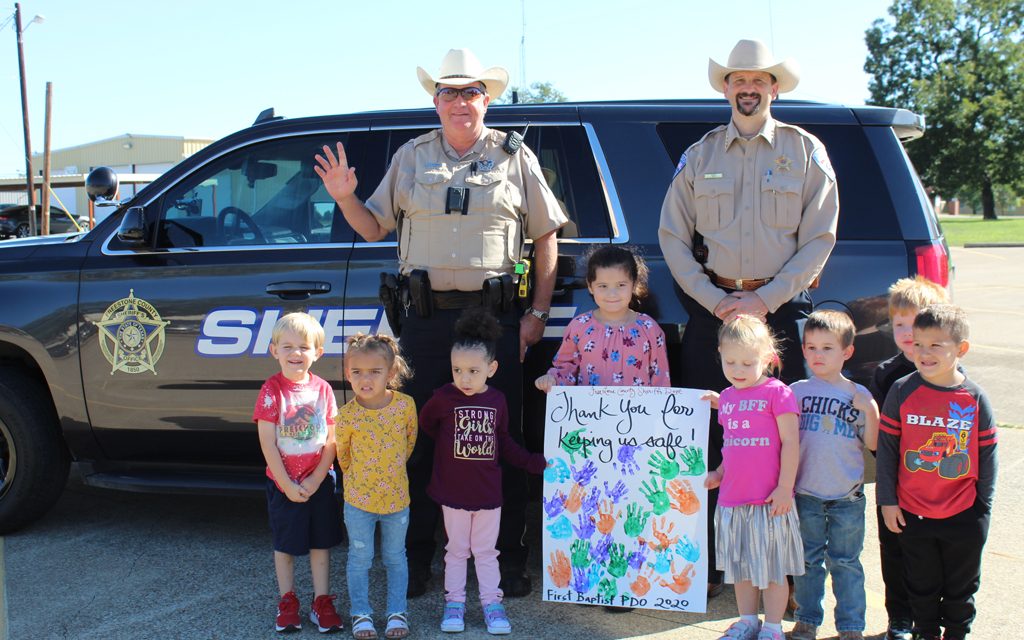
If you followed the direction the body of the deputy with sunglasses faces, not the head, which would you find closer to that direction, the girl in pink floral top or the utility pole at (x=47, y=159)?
the girl in pink floral top

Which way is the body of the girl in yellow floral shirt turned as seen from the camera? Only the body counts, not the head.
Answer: toward the camera

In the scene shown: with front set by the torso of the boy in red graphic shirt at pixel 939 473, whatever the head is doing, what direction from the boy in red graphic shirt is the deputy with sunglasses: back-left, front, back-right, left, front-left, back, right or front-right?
right

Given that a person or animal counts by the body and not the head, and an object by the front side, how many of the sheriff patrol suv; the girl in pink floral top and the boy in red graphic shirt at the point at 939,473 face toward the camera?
2

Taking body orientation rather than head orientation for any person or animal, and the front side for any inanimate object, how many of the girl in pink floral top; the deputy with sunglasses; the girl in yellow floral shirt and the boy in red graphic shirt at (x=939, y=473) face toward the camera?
4

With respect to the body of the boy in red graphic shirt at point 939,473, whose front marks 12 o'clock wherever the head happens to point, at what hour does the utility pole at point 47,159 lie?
The utility pole is roughly at 4 o'clock from the boy in red graphic shirt.

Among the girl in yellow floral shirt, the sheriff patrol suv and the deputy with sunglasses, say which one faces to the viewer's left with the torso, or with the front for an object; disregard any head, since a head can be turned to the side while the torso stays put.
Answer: the sheriff patrol suv

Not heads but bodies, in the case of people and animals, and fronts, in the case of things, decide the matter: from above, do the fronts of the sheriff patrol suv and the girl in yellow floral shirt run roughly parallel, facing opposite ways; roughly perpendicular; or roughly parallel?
roughly perpendicular

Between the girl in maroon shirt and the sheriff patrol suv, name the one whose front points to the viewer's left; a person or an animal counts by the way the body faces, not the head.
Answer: the sheriff patrol suv

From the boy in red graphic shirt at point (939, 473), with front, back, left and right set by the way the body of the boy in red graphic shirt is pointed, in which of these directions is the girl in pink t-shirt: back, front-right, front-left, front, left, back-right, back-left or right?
right

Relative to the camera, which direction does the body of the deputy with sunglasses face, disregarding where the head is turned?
toward the camera

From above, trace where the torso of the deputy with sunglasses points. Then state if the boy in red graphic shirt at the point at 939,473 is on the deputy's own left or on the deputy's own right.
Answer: on the deputy's own left

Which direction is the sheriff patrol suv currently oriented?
to the viewer's left

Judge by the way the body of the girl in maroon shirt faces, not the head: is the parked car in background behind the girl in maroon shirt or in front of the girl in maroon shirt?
behind
